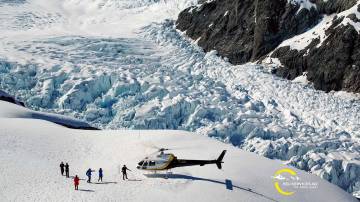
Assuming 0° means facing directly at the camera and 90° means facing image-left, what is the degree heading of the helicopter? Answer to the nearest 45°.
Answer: approximately 90°
